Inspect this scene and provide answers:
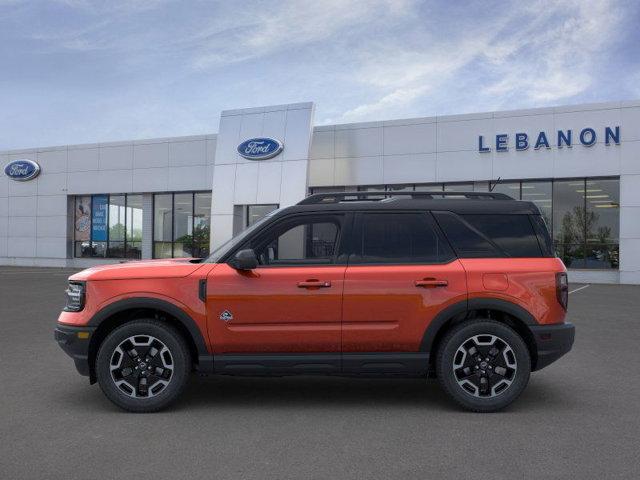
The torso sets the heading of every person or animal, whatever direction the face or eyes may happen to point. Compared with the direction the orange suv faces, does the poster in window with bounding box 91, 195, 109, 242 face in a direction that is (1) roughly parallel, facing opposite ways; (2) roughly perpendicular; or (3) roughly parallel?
roughly perpendicular

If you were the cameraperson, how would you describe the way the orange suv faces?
facing to the left of the viewer

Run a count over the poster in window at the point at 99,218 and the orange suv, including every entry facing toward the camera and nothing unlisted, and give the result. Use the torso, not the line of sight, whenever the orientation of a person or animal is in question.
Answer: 1

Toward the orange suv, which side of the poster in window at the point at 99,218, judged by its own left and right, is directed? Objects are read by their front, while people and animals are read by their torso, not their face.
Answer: front

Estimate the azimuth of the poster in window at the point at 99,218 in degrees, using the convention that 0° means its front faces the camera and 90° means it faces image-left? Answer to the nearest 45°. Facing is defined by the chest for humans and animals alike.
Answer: approximately 0°
